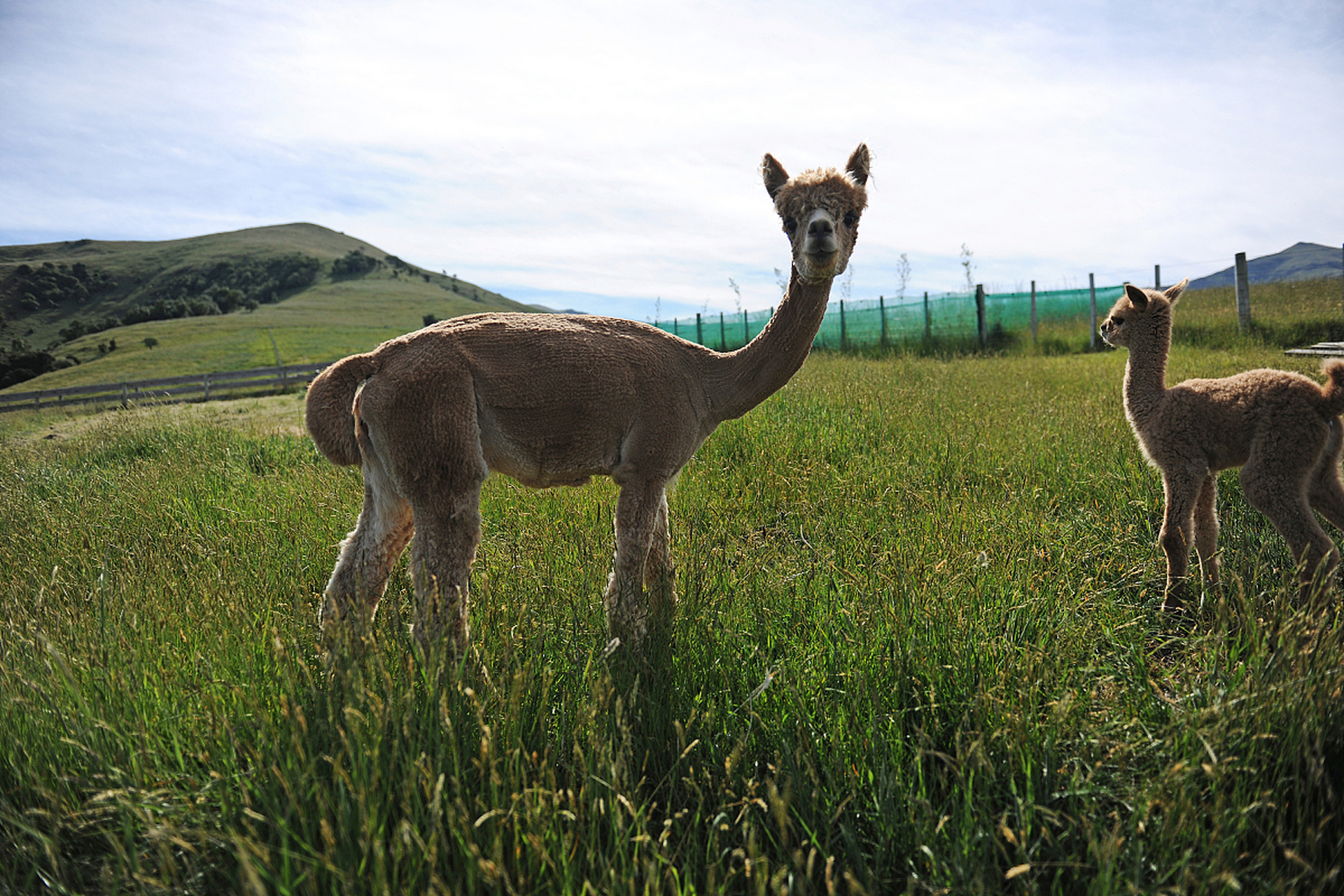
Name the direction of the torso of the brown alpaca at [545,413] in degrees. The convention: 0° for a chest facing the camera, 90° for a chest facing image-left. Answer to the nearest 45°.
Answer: approximately 270°

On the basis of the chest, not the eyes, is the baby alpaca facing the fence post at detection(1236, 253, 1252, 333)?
no

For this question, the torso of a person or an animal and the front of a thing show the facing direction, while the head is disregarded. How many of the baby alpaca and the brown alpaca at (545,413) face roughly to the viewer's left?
1

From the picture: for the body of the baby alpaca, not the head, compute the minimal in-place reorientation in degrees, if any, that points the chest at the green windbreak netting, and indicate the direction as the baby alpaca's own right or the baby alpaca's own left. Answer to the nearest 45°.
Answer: approximately 90° to the baby alpaca's own right

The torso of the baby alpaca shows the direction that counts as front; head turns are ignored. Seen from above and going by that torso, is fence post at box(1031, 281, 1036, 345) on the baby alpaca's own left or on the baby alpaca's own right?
on the baby alpaca's own right

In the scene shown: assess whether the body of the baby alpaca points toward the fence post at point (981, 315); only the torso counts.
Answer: no

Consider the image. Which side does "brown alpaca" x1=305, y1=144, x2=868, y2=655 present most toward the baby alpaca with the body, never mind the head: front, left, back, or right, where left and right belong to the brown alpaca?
front

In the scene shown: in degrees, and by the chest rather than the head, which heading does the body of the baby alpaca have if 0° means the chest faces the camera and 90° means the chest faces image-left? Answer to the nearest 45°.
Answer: approximately 90°

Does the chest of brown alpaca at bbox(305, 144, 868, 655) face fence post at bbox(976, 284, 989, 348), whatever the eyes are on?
no

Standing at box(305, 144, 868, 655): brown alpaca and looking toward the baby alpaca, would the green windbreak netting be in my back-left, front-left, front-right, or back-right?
front-left

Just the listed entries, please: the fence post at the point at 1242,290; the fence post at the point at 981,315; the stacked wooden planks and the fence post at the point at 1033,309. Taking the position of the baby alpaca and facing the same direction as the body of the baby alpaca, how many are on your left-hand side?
0
